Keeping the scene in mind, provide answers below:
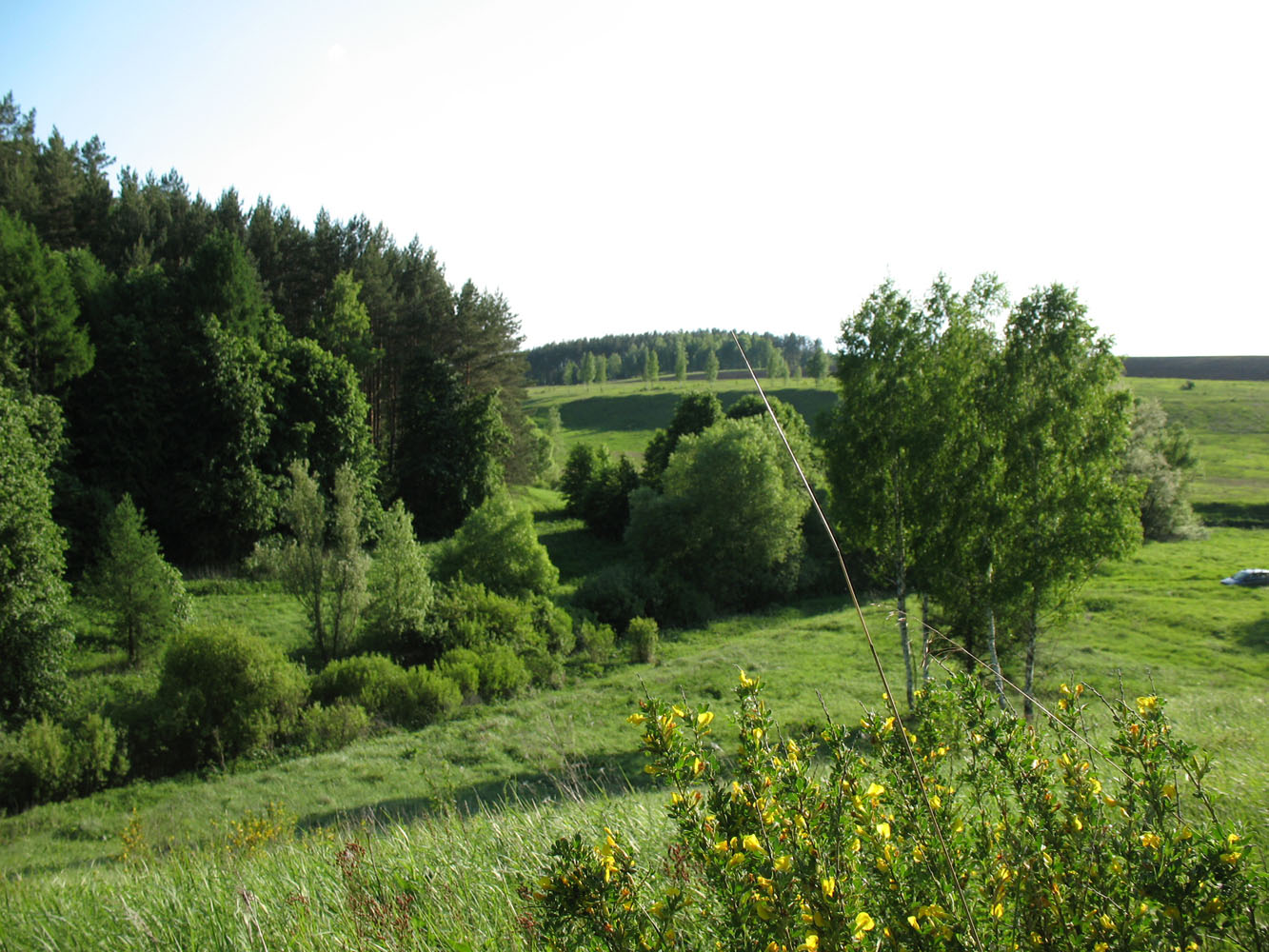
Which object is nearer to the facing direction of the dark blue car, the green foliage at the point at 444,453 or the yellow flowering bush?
the green foliage

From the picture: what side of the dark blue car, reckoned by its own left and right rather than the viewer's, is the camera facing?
left

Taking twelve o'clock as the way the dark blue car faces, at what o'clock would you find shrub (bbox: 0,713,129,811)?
The shrub is roughly at 10 o'clock from the dark blue car.

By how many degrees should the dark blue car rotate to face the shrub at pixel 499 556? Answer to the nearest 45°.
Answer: approximately 45° to its left

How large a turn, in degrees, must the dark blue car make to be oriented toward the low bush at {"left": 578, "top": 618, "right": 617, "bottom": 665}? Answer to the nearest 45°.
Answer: approximately 45° to its left

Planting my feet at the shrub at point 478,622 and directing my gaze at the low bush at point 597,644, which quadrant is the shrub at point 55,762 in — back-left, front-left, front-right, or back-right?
back-right

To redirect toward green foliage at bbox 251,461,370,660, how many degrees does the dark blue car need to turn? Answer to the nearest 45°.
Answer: approximately 45° to its left

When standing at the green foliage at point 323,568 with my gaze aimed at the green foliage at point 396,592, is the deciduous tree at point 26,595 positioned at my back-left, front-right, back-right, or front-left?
back-right
